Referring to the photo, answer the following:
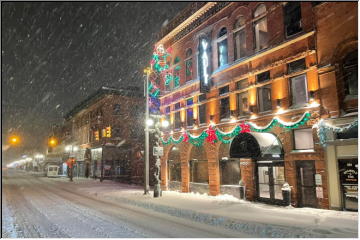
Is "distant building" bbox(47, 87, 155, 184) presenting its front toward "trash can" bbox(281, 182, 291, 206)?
no

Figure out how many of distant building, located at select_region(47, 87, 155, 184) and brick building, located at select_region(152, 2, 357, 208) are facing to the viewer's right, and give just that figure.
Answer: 0

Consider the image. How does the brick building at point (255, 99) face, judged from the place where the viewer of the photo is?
facing the viewer and to the left of the viewer

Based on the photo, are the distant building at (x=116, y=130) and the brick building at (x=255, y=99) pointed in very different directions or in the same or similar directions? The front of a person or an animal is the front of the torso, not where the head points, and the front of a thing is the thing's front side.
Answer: same or similar directions

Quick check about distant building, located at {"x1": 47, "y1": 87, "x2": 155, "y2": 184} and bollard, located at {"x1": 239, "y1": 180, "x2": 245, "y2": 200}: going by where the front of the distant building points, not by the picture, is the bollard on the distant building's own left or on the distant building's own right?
on the distant building's own left

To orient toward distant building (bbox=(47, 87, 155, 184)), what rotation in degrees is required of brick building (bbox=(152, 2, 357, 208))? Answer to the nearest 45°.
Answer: approximately 90° to its right

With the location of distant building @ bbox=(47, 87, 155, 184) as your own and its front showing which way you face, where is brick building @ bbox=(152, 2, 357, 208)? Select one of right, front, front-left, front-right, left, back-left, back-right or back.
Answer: front-left
